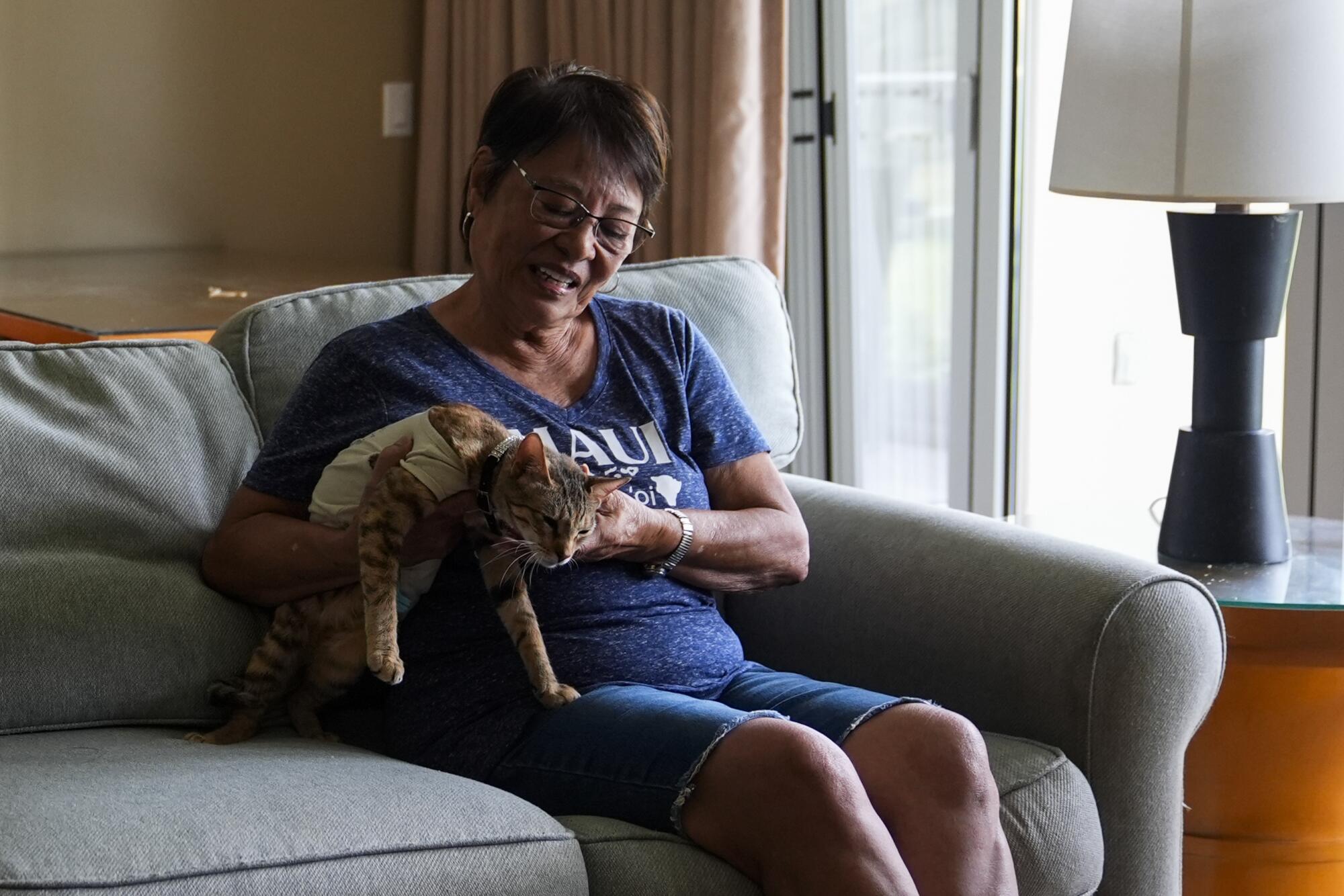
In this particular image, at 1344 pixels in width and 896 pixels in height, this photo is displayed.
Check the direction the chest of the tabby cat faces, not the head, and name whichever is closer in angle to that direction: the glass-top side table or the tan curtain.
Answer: the glass-top side table

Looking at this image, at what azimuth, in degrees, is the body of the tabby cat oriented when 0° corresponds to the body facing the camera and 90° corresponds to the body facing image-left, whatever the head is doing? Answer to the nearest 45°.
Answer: approximately 315°

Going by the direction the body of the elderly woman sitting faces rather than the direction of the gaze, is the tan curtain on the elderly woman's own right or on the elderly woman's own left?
on the elderly woman's own left

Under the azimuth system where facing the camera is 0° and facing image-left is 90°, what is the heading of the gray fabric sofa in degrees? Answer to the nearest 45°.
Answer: approximately 315°

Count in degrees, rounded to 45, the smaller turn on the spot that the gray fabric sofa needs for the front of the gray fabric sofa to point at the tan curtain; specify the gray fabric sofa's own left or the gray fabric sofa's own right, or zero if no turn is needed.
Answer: approximately 135° to the gray fabric sofa's own left
